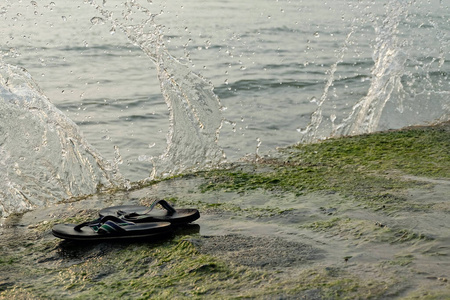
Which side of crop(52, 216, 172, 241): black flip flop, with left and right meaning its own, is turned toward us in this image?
left

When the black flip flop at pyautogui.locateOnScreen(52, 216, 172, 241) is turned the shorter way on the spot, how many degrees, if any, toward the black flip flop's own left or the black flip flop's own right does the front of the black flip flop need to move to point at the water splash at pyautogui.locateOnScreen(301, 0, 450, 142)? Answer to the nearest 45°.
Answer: approximately 135° to the black flip flop's own right

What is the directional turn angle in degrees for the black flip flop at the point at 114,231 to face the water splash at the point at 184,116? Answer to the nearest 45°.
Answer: approximately 90° to its right

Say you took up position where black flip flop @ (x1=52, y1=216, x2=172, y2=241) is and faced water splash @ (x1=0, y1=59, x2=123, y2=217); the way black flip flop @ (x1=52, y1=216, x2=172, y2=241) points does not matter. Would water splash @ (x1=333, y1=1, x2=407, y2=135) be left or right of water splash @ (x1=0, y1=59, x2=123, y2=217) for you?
right

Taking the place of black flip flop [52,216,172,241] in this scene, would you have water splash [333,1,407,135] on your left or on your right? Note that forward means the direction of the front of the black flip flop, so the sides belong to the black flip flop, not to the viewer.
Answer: on your right

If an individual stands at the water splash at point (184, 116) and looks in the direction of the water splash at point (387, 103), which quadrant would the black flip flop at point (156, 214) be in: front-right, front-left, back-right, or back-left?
back-right

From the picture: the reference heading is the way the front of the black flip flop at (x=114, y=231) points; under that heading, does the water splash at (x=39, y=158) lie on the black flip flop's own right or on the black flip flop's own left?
on the black flip flop's own right
